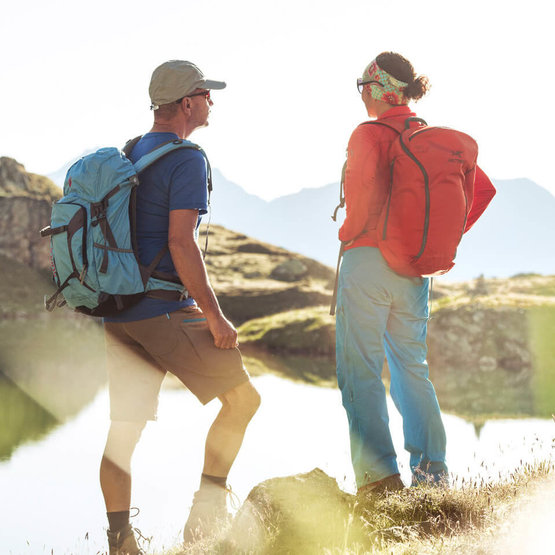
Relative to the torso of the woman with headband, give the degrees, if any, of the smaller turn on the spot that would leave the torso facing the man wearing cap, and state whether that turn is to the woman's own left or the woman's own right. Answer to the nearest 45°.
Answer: approximately 90° to the woman's own left

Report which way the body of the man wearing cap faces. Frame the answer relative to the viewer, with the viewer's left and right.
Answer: facing away from the viewer and to the right of the viewer

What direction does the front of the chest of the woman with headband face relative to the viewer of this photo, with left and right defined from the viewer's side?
facing away from the viewer and to the left of the viewer

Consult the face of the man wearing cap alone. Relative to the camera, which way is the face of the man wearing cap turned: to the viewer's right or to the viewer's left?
to the viewer's right

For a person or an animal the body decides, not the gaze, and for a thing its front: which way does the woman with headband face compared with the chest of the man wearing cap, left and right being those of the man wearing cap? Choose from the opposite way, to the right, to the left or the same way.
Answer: to the left

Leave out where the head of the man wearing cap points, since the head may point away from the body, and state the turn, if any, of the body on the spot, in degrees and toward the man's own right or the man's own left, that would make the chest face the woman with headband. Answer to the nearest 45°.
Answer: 0° — they already face them
